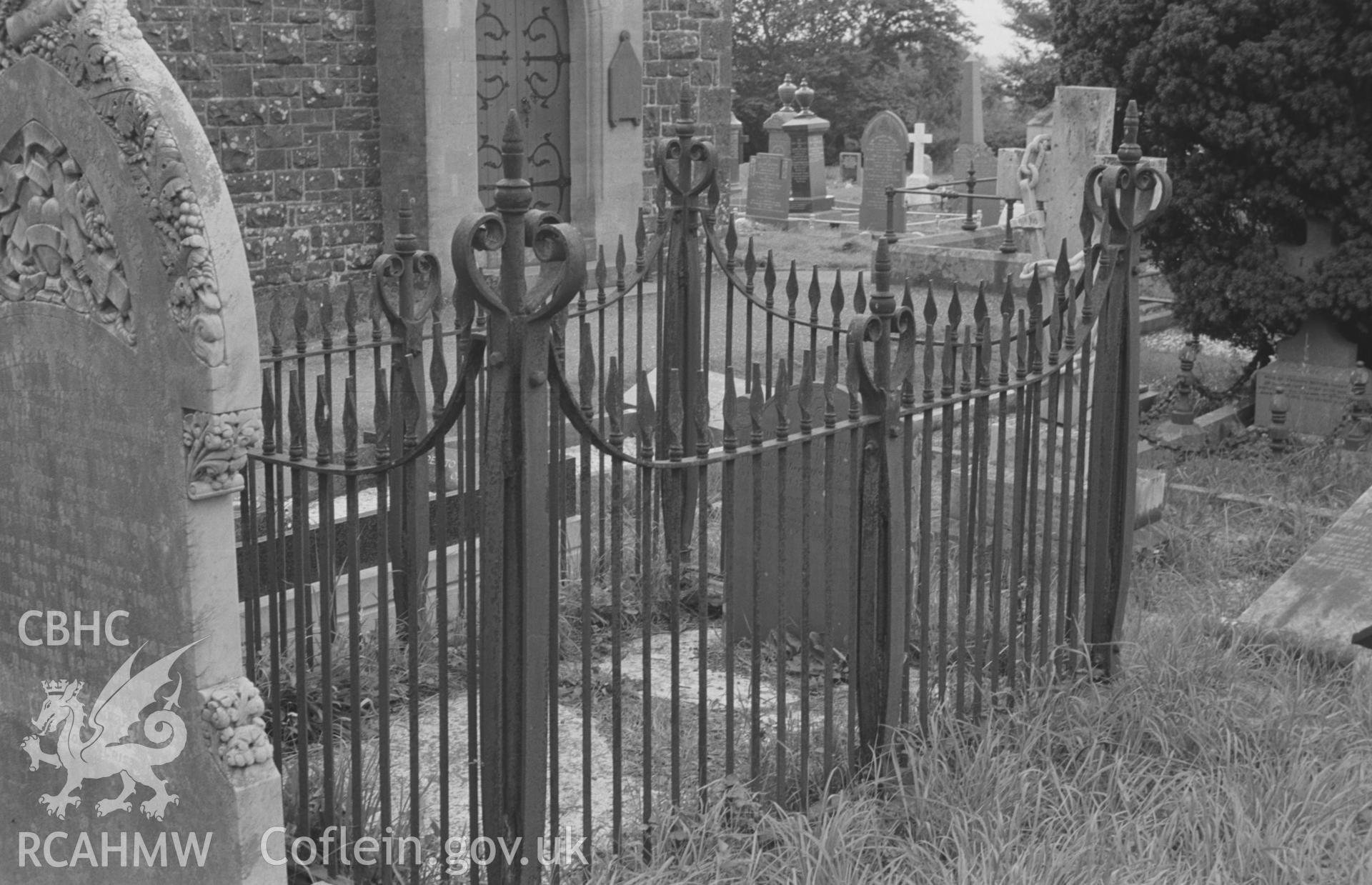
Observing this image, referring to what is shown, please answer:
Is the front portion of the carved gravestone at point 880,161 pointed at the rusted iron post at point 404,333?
yes

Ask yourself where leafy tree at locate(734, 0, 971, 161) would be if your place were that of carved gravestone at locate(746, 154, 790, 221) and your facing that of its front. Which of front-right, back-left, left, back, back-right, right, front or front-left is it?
back

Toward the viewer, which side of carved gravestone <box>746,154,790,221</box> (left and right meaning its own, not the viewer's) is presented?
front

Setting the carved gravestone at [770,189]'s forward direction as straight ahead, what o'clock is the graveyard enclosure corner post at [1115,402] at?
The graveyard enclosure corner post is roughly at 12 o'clock from the carved gravestone.

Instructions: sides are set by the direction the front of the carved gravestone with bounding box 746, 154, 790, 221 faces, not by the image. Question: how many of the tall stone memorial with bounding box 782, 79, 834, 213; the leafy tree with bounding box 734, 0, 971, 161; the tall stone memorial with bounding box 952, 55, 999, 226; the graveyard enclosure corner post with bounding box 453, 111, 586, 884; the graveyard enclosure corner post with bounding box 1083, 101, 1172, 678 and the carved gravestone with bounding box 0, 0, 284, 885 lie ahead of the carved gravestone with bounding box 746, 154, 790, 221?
3

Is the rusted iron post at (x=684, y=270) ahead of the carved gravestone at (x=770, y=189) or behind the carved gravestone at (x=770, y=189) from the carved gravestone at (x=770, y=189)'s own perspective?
ahead

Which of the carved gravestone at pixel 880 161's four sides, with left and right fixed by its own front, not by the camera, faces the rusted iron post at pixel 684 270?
front

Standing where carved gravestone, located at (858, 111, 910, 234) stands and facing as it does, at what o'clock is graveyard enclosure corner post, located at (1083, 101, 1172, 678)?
The graveyard enclosure corner post is roughly at 12 o'clock from the carved gravestone.

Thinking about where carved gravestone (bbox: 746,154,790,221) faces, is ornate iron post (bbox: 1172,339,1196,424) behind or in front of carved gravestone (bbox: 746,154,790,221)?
in front

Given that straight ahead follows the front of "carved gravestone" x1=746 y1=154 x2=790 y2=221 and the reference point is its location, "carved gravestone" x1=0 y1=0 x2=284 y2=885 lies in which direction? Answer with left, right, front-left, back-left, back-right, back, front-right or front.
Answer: front

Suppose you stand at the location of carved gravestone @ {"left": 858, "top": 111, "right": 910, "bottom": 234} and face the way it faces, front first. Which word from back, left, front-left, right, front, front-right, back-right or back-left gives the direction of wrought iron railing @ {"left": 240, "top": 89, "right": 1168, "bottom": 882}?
front

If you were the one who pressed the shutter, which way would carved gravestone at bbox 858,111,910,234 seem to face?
facing the viewer

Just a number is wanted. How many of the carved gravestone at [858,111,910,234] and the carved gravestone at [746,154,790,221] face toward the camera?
2
